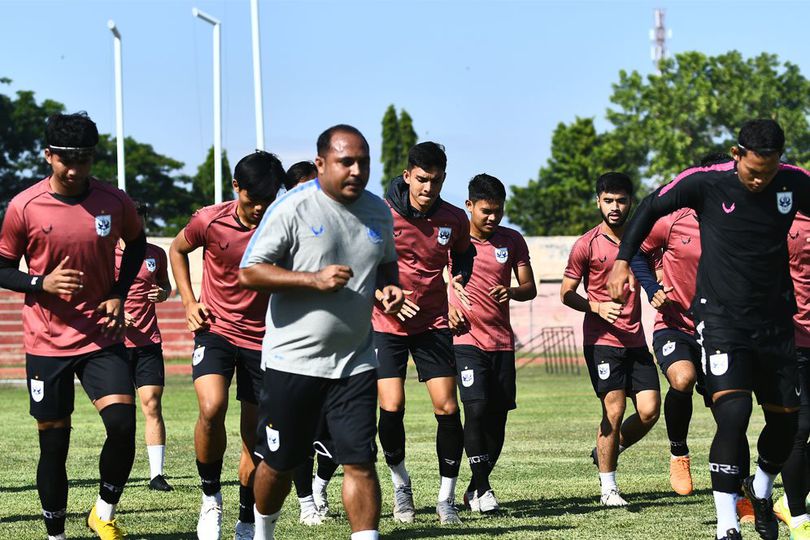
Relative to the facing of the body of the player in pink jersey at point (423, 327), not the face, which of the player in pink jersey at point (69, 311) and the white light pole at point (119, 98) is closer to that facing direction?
the player in pink jersey

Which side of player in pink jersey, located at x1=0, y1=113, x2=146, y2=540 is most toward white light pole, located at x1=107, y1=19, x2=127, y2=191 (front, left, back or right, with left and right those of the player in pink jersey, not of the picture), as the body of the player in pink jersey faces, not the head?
back

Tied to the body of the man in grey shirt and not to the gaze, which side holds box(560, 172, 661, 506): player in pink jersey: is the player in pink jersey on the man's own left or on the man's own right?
on the man's own left

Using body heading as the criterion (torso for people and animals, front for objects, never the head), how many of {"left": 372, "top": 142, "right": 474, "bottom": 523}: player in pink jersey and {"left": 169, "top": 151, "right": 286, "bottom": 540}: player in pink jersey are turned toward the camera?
2

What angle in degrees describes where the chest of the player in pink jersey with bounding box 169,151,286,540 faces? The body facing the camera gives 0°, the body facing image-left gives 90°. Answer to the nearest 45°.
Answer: approximately 0°

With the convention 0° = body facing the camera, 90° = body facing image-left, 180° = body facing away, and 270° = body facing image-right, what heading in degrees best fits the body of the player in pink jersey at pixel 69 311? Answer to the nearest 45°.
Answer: approximately 0°

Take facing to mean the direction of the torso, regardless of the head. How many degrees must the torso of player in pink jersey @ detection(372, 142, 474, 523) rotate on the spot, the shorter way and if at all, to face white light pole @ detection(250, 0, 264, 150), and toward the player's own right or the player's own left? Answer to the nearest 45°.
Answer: approximately 180°

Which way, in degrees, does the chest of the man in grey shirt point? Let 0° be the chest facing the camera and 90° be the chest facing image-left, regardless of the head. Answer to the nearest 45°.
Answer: approximately 315°

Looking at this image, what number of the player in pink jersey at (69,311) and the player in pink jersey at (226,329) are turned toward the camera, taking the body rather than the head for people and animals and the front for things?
2

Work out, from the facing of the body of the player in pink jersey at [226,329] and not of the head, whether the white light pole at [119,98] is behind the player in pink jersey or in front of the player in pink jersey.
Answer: behind

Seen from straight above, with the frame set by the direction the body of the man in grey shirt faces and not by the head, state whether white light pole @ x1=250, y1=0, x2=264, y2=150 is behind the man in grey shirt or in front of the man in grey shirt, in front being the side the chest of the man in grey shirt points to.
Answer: behind

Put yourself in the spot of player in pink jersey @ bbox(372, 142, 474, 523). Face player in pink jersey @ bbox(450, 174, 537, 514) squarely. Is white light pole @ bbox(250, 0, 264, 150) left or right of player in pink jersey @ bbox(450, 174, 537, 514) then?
left
